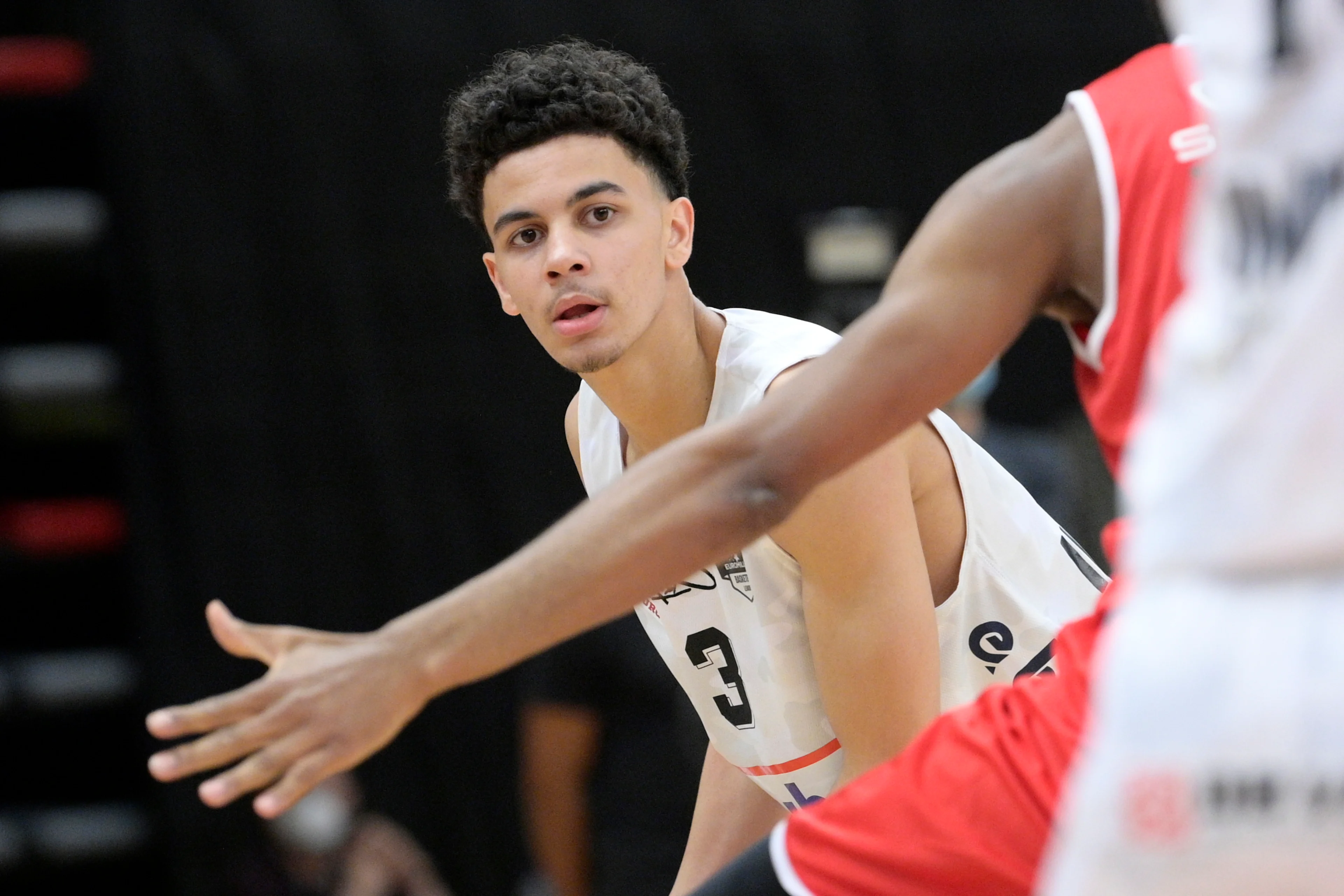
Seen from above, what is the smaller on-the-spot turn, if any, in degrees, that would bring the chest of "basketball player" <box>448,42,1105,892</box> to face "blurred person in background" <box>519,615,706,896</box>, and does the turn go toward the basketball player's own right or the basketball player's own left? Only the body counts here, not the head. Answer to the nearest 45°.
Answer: approximately 135° to the basketball player's own right

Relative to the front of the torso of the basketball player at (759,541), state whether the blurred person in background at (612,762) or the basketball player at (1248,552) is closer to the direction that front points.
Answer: the basketball player

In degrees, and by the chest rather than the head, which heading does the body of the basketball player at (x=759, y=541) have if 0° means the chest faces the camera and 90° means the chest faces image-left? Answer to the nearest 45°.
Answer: approximately 45°

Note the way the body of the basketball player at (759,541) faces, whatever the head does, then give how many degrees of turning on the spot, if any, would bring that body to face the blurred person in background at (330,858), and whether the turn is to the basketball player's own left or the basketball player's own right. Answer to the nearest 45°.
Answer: approximately 90° to the basketball player's own right

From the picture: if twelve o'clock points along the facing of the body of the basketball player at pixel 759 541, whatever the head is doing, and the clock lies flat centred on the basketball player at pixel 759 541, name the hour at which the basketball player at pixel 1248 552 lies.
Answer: the basketball player at pixel 1248 552 is roughly at 10 o'clock from the basketball player at pixel 759 541.

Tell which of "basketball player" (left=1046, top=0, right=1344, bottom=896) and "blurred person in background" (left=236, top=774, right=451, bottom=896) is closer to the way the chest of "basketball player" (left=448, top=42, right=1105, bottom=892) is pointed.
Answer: the basketball player

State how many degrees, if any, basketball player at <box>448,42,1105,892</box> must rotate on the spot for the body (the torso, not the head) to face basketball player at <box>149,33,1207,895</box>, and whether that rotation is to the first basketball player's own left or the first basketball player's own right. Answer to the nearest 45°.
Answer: approximately 45° to the first basketball player's own left
